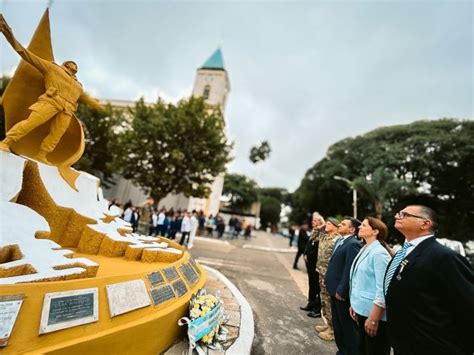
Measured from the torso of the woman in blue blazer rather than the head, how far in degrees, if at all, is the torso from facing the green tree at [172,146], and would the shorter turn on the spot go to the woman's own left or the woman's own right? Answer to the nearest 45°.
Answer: approximately 45° to the woman's own right

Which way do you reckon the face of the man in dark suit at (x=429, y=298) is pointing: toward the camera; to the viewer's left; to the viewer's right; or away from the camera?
to the viewer's left

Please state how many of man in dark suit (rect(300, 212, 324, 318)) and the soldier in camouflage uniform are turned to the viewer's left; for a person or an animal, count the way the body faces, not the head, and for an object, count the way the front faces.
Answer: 2

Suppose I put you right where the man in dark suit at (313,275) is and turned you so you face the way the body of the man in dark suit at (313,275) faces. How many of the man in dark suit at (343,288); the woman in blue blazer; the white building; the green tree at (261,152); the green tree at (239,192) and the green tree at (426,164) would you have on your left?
2

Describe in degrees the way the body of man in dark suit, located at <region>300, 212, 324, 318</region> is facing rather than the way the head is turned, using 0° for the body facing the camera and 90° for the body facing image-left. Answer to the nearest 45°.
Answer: approximately 90°

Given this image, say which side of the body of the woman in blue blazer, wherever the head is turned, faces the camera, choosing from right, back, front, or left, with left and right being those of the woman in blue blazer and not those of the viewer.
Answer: left

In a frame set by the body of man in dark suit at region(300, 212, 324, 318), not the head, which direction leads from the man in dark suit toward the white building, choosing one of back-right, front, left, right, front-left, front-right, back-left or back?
front-right

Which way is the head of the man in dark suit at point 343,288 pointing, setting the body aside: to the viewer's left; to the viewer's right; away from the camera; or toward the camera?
to the viewer's left

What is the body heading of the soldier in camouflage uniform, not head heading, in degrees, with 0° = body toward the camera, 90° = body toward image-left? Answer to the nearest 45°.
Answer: approximately 90°

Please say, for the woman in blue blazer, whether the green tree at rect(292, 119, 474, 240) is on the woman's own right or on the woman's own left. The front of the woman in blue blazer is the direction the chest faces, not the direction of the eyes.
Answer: on the woman's own right
